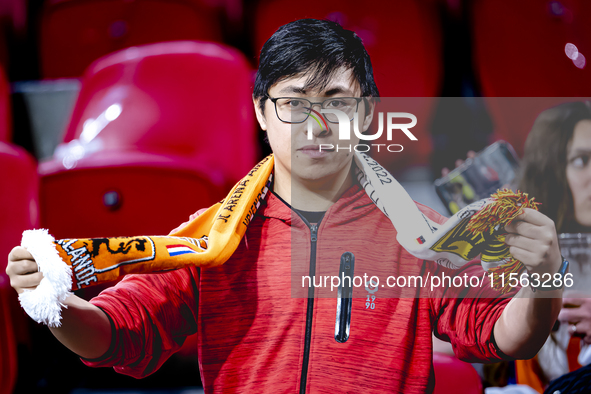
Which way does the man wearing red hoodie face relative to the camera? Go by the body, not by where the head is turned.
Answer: toward the camera

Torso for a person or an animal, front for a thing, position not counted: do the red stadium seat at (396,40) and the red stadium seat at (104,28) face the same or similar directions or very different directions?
same or similar directions

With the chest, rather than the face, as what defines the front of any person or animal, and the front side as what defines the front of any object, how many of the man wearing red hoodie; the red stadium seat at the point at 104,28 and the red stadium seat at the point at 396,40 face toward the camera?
3

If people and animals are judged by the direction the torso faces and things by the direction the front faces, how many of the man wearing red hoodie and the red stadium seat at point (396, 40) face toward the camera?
2

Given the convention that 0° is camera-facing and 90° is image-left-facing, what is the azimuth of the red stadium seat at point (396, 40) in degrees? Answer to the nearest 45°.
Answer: approximately 0°

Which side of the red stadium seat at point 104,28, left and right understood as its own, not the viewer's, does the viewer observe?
front

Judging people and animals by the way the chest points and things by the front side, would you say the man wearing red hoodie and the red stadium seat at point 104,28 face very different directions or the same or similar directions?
same or similar directions
